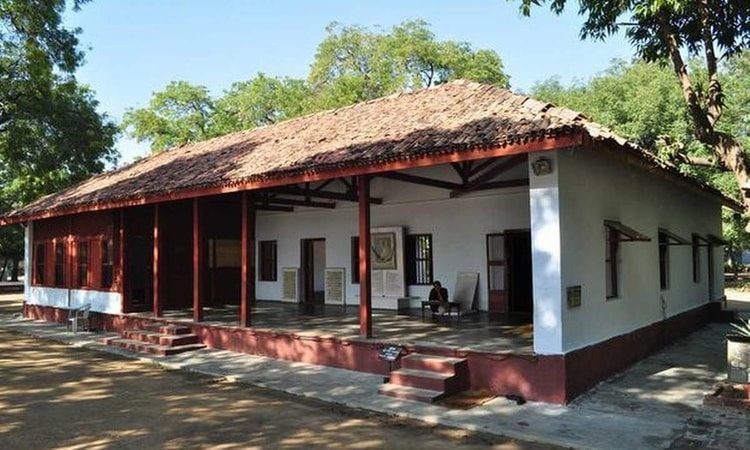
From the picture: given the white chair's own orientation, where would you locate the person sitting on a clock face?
The person sitting is roughly at 9 o'clock from the white chair.

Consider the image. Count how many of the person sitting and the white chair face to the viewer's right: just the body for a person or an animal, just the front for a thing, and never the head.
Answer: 0

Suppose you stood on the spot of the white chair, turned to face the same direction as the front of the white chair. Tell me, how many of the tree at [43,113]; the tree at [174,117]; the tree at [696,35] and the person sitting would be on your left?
2

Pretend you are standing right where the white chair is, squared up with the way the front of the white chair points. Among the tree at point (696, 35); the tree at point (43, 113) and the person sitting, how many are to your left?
2

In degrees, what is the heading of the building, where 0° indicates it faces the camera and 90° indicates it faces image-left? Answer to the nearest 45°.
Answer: approximately 45°

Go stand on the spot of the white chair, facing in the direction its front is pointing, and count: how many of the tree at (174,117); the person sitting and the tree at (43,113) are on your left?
1

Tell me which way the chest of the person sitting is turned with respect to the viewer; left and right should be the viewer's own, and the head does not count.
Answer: facing the viewer and to the left of the viewer

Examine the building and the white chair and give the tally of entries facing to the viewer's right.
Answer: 0

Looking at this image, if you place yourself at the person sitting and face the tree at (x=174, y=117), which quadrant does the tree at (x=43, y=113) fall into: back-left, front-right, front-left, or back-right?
front-left
